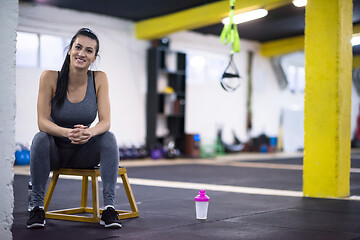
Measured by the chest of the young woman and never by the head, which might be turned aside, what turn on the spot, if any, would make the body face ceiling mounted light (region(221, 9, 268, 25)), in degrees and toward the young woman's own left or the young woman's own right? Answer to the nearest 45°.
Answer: approximately 135° to the young woman's own left

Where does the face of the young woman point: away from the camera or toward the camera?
toward the camera

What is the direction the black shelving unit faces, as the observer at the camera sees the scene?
facing the viewer and to the right of the viewer

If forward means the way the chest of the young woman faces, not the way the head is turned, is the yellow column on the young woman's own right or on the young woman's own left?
on the young woman's own left

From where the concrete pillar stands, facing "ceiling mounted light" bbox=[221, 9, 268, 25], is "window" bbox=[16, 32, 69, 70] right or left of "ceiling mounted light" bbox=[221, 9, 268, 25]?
left

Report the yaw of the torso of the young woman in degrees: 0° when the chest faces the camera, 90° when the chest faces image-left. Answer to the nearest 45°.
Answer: approximately 0°

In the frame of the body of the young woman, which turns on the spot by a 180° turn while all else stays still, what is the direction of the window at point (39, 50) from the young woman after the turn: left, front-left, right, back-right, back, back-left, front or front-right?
front

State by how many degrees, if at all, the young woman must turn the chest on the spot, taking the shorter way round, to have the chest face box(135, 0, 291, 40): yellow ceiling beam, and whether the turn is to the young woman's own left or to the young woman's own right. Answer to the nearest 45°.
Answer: approximately 180°

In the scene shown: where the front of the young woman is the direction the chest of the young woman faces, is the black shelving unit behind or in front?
behind

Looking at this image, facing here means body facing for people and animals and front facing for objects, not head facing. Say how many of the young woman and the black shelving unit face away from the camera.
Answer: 0

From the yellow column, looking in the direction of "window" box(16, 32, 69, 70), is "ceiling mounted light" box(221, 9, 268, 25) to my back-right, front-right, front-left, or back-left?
front-right
